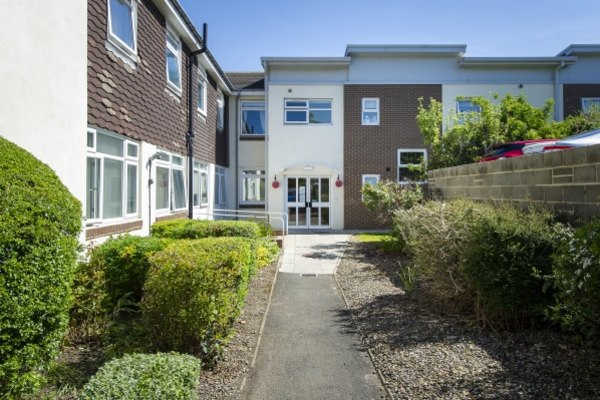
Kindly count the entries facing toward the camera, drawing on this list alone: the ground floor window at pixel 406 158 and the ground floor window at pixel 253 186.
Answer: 2

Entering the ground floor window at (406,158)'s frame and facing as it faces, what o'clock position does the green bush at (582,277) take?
The green bush is roughly at 12 o'clock from the ground floor window.

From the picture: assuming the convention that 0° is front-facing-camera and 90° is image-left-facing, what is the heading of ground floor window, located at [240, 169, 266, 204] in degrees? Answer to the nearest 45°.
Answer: approximately 0°

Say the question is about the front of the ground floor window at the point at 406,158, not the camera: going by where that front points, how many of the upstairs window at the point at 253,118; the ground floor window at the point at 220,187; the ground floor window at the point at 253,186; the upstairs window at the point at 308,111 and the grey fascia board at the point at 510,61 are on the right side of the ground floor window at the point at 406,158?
4

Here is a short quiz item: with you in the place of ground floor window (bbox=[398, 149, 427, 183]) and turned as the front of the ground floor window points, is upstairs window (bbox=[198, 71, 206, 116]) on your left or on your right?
on your right

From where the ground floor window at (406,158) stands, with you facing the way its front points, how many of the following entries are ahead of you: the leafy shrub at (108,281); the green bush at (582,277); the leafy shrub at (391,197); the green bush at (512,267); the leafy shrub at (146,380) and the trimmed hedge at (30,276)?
6

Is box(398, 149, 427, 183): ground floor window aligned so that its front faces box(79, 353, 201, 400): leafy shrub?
yes

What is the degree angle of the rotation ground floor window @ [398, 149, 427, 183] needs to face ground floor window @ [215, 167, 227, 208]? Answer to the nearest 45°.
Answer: approximately 90° to its right

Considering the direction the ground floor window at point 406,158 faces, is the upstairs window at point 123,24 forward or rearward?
forward

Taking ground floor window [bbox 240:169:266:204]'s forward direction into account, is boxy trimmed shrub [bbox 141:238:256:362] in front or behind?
in front

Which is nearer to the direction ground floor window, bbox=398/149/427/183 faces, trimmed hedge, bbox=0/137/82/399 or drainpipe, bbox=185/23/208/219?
the trimmed hedge

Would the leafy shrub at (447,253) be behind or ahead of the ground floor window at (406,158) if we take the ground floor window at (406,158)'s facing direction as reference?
ahead

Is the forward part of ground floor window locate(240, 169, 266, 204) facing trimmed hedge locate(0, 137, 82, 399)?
yes

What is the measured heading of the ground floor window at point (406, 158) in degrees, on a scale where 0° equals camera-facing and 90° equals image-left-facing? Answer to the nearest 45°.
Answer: approximately 0°
